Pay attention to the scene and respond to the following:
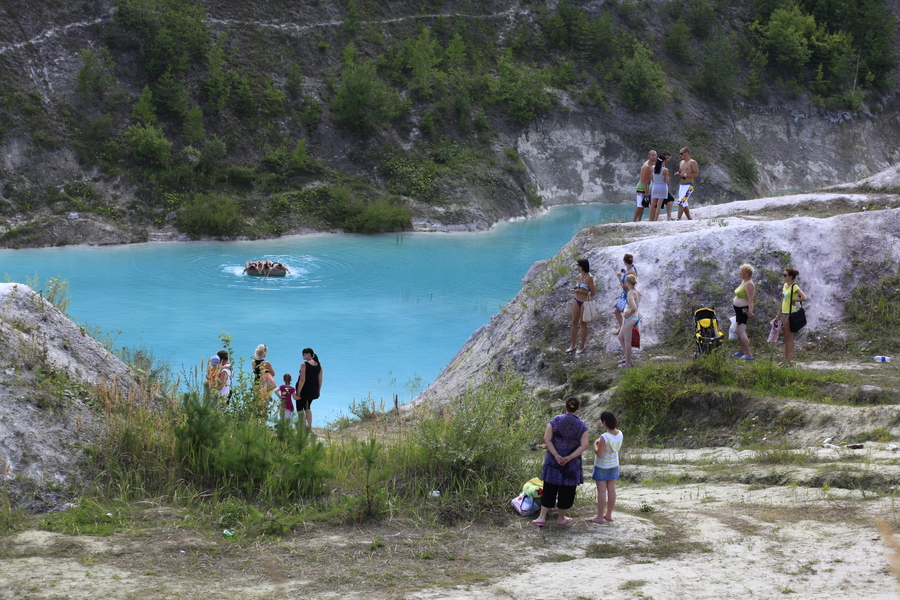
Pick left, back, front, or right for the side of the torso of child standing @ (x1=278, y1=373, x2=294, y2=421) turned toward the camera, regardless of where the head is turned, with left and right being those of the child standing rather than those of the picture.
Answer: back

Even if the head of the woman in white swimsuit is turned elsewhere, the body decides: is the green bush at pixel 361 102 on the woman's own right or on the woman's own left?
on the woman's own right

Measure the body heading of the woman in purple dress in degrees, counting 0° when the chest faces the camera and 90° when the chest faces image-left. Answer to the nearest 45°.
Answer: approximately 180°

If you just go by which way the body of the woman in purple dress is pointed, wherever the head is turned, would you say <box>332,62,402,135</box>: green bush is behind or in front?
in front

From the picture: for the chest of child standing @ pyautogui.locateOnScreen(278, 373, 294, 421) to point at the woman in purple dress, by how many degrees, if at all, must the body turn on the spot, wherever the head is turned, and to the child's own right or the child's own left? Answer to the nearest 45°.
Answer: approximately 135° to the child's own right

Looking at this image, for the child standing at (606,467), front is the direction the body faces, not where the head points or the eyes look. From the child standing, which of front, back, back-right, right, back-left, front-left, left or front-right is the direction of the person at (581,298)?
front-right

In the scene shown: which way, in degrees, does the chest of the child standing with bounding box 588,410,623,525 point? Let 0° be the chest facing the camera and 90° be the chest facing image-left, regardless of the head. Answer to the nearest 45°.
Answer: approximately 135°

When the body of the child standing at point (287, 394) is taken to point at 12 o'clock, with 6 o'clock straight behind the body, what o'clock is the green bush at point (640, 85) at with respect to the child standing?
The green bush is roughly at 1 o'clock from the child standing.

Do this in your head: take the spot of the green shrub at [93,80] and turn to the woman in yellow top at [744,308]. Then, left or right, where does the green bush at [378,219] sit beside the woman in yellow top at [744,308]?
left
